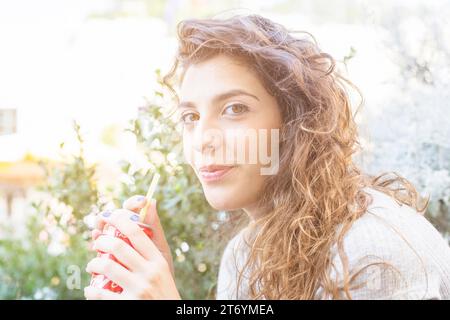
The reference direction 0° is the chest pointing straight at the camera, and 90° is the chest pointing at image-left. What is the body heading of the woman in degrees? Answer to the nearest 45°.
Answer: approximately 45°
